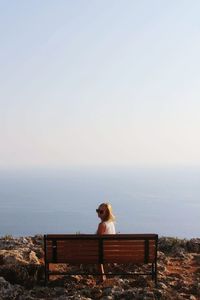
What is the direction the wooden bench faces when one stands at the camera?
facing away from the viewer
